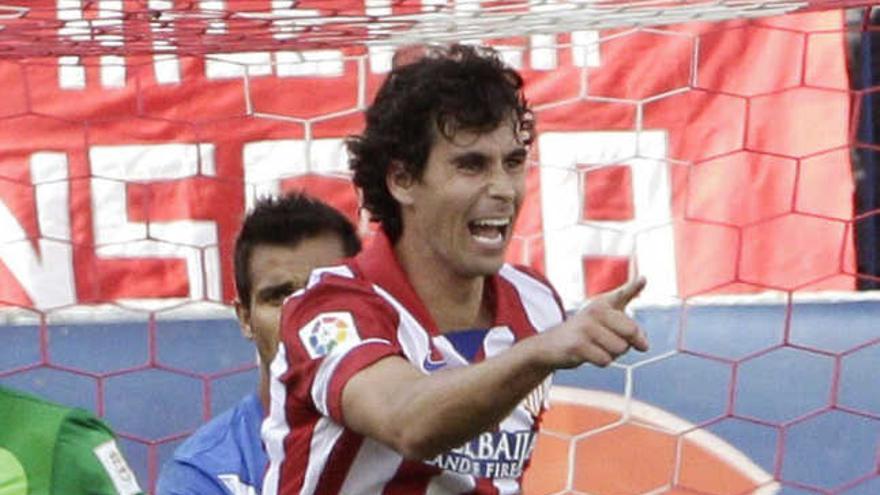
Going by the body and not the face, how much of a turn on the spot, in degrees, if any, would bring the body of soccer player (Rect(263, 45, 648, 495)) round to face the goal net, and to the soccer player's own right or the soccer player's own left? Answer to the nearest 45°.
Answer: approximately 135° to the soccer player's own left

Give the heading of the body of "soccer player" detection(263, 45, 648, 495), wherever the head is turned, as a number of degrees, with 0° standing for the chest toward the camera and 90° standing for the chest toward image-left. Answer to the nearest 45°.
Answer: approximately 315°

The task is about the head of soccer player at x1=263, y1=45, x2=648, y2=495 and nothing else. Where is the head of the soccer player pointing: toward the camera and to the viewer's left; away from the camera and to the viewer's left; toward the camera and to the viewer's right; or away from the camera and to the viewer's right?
toward the camera and to the viewer's right

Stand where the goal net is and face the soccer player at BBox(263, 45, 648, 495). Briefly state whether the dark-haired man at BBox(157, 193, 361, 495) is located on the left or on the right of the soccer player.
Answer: right

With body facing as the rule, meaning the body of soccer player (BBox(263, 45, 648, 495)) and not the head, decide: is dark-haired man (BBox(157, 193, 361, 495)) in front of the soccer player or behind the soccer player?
behind
